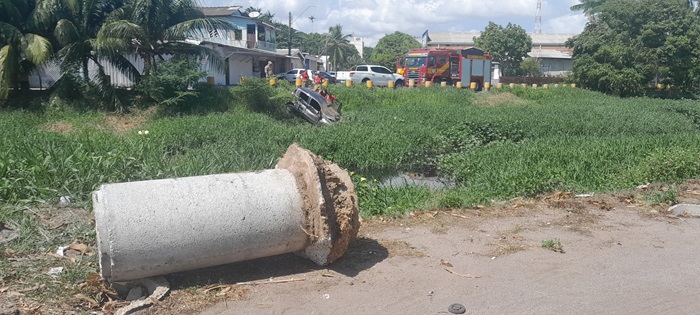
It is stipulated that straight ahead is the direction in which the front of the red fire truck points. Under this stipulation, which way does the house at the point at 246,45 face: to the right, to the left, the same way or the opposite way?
to the left

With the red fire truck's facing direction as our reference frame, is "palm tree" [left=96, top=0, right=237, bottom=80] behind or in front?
in front

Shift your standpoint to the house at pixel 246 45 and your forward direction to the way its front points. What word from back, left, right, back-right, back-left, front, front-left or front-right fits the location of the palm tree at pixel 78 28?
front-right

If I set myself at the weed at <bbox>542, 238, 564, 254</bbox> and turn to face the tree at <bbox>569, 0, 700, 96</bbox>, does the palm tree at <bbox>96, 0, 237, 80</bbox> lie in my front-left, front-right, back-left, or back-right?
front-left

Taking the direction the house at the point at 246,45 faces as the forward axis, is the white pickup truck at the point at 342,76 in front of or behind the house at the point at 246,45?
in front

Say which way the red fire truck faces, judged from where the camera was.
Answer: facing the viewer and to the left of the viewer

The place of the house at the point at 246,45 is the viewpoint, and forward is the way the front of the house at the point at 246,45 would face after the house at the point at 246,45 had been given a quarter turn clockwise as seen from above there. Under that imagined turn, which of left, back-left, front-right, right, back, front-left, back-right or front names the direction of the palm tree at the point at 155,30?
front-left

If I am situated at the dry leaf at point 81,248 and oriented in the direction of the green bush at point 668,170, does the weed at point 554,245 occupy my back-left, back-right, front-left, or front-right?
front-right

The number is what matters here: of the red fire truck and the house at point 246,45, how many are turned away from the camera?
0

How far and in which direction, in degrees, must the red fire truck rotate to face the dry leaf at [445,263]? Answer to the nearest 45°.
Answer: approximately 45° to its left

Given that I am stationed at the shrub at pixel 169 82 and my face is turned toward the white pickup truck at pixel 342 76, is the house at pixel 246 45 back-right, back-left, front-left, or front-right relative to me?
front-left

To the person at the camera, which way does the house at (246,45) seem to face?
facing the viewer and to the right of the viewer

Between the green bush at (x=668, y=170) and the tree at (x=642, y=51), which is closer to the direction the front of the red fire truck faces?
the green bush

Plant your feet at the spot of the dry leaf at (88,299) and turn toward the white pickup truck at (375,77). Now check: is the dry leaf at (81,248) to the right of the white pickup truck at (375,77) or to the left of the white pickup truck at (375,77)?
left
